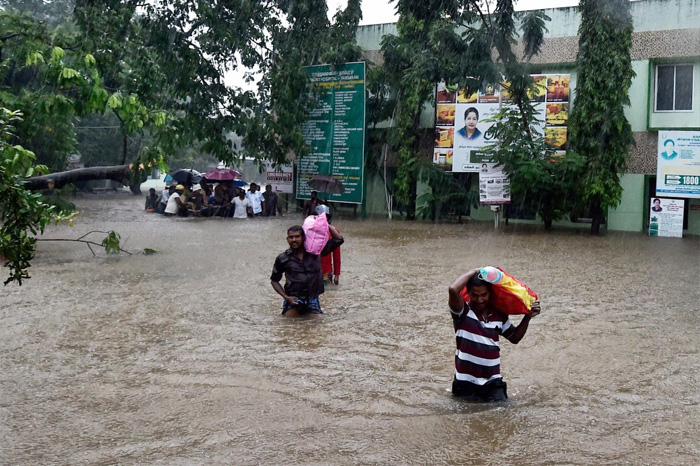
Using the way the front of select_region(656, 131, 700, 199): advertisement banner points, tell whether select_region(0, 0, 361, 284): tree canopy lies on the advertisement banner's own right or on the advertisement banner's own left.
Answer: on the advertisement banner's own right

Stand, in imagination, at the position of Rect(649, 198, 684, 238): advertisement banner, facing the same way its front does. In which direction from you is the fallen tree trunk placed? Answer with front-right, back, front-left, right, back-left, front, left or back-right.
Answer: front-right

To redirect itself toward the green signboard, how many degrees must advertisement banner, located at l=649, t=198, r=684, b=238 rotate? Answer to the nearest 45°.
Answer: approximately 90° to its right

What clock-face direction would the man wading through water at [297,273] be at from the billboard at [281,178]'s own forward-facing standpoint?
The man wading through water is roughly at 12 o'clock from the billboard.

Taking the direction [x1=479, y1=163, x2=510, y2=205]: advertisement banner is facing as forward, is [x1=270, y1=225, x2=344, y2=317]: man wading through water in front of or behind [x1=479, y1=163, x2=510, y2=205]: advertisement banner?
in front

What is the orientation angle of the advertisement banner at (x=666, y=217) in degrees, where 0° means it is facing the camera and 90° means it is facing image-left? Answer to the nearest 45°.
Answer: approximately 0°

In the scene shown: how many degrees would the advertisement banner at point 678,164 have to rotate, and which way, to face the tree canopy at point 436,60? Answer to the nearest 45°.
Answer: approximately 90° to its right

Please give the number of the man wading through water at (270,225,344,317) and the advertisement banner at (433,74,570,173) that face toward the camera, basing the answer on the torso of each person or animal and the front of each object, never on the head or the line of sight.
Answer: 2

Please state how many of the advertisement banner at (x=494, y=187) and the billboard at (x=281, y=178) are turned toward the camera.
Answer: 2

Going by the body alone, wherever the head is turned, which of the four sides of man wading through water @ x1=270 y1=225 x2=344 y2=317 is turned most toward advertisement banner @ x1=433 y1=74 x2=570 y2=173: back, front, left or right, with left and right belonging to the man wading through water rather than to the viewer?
back

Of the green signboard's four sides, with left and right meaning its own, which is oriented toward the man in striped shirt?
front
